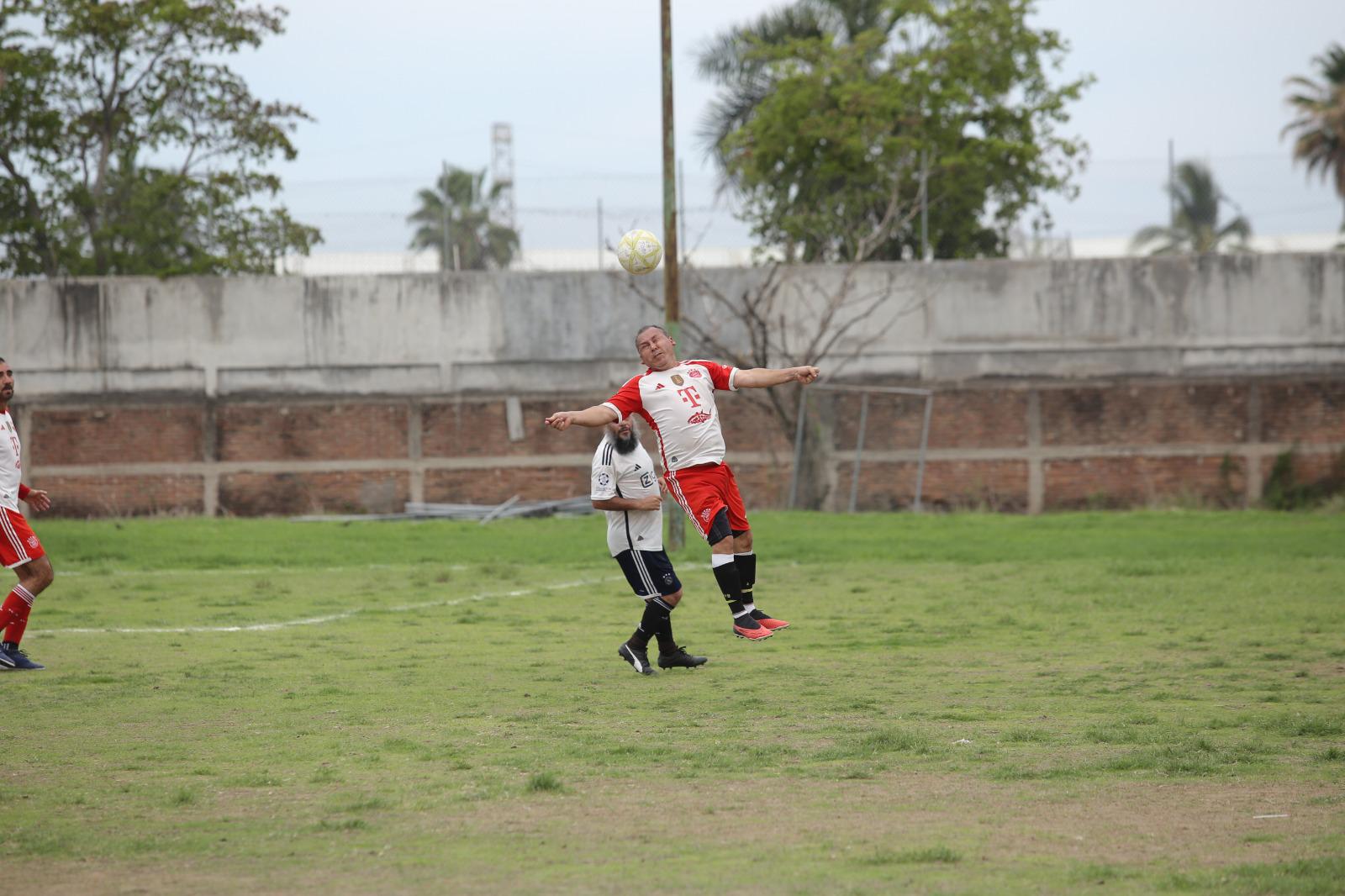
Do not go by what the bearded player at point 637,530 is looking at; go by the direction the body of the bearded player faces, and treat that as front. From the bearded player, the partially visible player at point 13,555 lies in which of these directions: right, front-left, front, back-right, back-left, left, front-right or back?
back-right

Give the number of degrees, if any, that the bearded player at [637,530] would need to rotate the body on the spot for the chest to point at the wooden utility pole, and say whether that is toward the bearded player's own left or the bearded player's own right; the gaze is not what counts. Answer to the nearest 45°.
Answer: approximately 135° to the bearded player's own left

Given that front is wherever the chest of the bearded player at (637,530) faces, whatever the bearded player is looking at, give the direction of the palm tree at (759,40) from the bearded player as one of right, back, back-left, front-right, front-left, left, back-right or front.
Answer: back-left

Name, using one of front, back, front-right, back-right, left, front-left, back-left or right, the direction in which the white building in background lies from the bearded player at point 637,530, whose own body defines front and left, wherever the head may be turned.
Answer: back-left

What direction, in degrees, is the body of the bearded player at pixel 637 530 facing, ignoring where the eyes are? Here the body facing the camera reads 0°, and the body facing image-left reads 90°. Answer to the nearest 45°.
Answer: approximately 315°

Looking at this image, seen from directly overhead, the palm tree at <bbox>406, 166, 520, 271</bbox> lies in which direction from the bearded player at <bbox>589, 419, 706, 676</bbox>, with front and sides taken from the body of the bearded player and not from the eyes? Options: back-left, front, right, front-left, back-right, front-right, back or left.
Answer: back-left
